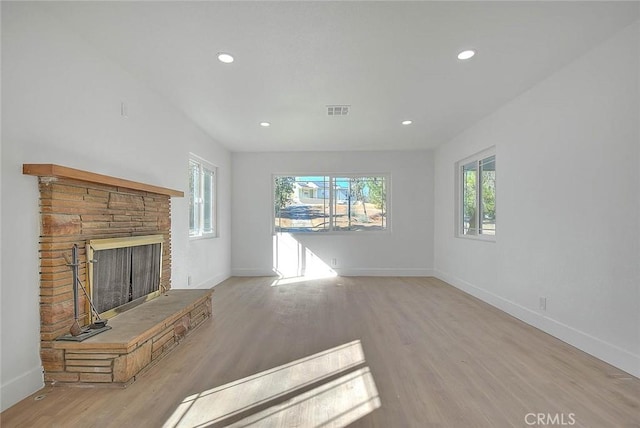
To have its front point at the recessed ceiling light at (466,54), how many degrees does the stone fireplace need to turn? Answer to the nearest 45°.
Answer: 0° — it already faces it

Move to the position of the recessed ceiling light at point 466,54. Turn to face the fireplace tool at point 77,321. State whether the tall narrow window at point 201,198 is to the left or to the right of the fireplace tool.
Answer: right

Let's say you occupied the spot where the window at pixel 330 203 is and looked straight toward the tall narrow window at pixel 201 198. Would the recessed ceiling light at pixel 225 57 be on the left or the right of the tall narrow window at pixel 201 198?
left

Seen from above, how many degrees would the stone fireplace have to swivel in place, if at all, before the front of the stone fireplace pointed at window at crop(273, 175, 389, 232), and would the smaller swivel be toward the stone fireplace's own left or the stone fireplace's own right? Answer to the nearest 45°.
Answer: approximately 90° to the stone fireplace's own left

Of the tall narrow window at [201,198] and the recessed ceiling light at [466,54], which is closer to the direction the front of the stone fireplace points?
the recessed ceiling light

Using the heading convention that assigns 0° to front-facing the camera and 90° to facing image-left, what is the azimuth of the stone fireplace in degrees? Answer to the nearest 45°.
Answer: approximately 315°

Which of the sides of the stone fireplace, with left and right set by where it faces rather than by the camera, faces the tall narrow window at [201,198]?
left
